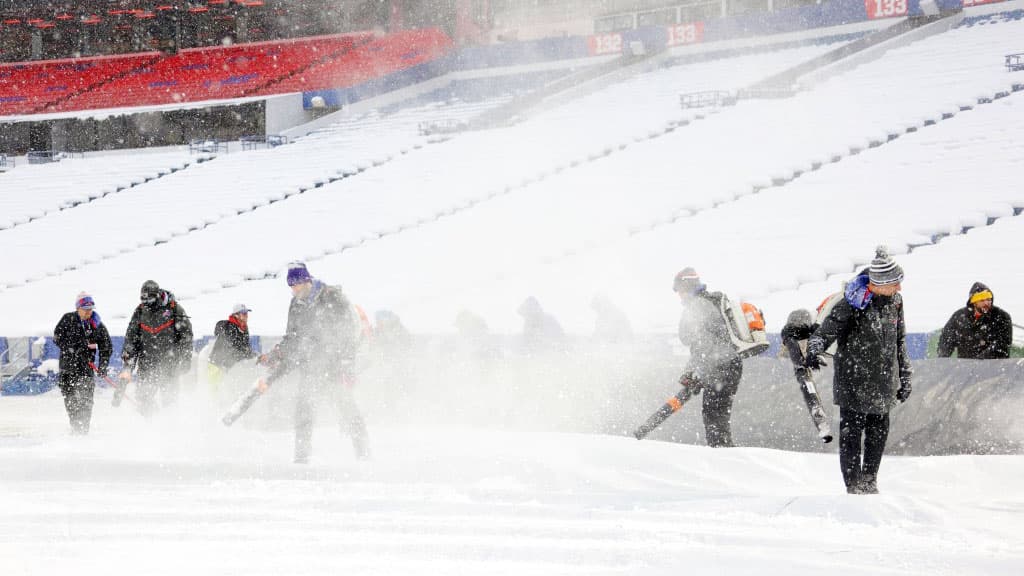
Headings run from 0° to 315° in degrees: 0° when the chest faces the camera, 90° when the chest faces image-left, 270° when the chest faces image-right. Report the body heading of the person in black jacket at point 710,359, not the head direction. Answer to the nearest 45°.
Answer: approximately 90°

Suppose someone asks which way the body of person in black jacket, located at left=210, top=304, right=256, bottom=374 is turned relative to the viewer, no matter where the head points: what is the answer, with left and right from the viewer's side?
facing the viewer and to the right of the viewer

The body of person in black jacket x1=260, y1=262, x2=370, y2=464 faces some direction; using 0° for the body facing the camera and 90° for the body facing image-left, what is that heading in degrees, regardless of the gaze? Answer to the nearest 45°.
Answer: approximately 45°

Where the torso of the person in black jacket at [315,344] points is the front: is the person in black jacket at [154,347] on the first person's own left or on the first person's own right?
on the first person's own right

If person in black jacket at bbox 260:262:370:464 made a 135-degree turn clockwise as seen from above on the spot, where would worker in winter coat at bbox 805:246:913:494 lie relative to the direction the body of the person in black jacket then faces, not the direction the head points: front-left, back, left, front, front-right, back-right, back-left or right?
back-right

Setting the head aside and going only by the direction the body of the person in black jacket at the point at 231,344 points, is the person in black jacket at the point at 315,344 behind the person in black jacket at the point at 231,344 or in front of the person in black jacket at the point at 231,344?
in front

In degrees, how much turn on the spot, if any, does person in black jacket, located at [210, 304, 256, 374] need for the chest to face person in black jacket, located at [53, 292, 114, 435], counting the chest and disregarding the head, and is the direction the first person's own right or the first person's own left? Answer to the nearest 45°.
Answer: approximately 135° to the first person's own right

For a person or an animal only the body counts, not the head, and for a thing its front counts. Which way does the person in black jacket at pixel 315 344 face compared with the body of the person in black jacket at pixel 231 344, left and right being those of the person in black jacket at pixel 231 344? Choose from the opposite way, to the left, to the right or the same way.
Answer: to the right

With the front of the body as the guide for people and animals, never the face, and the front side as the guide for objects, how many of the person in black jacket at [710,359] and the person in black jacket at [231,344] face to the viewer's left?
1
